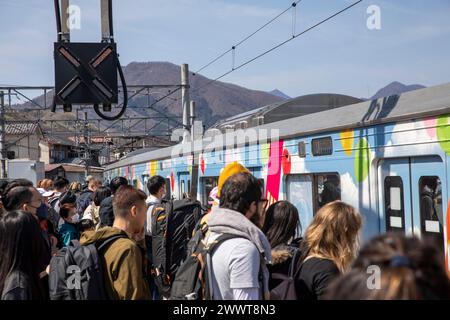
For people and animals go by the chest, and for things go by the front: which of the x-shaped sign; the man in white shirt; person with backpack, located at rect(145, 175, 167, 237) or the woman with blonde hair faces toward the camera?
the x-shaped sign

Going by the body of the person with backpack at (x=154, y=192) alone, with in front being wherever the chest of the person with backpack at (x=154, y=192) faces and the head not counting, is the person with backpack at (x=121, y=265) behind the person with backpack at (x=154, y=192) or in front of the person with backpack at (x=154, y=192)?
behind

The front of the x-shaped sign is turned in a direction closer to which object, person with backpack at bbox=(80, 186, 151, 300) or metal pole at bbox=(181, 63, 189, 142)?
the person with backpack

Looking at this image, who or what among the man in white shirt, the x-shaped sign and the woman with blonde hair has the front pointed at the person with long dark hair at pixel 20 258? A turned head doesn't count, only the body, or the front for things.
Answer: the x-shaped sign

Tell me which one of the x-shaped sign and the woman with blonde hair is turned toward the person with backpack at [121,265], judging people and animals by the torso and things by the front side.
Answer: the x-shaped sign

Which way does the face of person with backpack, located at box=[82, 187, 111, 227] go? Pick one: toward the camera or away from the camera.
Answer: away from the camera

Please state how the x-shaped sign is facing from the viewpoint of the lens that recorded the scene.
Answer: facing the viewer

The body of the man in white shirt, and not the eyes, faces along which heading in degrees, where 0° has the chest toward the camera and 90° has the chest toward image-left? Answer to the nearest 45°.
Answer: approximately 225°

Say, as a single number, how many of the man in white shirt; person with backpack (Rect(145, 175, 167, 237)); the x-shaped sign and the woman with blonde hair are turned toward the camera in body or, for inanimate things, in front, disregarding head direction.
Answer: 1

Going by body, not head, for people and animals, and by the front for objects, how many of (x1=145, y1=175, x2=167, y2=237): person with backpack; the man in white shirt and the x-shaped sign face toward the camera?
1

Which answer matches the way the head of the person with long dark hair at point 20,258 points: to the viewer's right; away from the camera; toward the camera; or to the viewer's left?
away from the camera

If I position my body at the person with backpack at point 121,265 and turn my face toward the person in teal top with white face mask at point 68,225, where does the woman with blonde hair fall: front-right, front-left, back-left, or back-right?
back-right

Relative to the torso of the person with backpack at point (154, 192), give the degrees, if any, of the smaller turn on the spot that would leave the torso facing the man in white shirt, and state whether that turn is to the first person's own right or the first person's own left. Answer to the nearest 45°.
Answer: approximately 135° to the first person's own right

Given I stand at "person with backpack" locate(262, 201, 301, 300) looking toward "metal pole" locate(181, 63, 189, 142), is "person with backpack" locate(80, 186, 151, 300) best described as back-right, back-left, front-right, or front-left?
back-left
